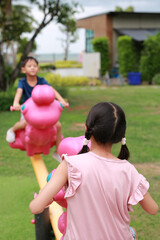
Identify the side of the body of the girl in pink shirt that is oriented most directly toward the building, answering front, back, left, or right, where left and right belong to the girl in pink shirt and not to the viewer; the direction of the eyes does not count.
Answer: front

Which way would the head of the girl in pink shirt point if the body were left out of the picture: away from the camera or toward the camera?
away from the camera

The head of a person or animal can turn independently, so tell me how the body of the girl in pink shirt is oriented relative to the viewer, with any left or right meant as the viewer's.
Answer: facing away from the viewer

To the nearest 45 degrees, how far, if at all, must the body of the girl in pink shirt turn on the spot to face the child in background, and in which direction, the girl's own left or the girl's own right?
0° — they already face them

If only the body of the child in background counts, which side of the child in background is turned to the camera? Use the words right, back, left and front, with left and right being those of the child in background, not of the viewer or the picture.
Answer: front

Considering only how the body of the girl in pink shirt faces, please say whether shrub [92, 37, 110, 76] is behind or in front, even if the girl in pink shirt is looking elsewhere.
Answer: in front

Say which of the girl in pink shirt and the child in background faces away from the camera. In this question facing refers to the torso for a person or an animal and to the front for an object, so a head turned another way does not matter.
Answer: the girl in pink shirt

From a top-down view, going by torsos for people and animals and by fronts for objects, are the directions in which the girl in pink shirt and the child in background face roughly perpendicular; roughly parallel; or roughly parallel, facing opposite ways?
roughly parallel, facing opposite ways

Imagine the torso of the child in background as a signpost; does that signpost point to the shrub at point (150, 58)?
no

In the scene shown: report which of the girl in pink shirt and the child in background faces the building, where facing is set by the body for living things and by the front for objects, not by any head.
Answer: the girl in pink shirt

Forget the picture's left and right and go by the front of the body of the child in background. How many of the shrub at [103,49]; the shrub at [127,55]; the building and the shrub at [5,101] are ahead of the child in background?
0

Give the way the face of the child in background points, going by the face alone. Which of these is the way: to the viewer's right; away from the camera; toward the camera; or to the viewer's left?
toward the camera

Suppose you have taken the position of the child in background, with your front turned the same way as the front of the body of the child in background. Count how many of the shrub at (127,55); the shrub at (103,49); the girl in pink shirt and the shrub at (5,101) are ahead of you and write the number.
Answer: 1

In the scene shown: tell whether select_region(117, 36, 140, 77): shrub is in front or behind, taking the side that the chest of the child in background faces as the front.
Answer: behind

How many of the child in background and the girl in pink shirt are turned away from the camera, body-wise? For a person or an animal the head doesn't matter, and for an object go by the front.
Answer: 1
